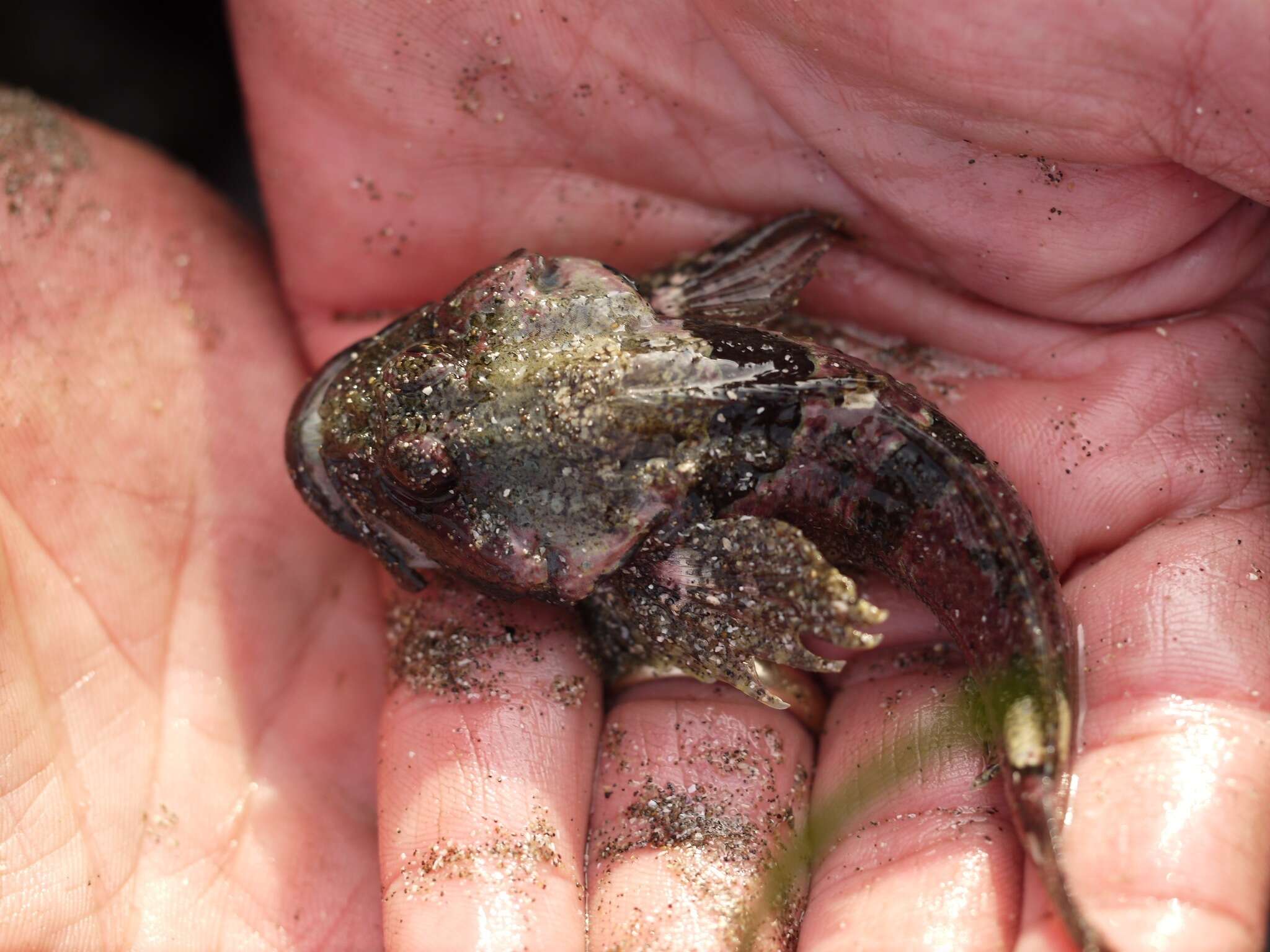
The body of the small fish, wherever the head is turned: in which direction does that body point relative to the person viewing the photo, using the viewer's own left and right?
facing to the left of the viewer
